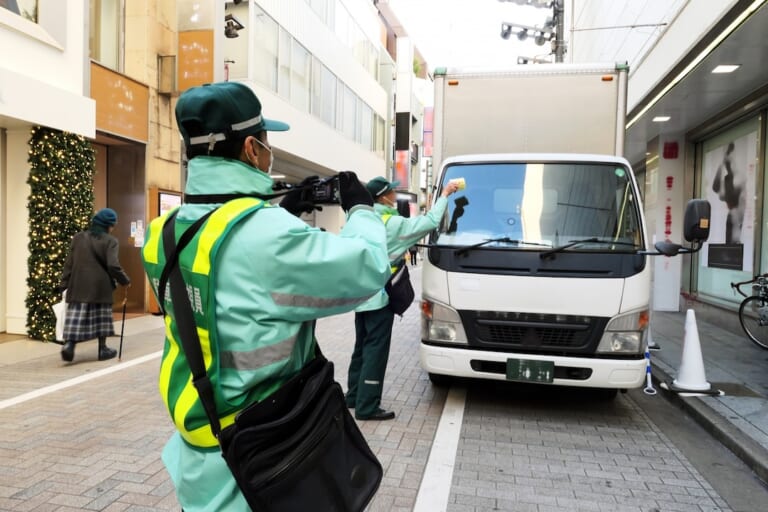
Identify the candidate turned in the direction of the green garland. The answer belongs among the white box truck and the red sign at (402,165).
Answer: the red sign

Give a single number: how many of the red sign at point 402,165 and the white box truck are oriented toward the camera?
2

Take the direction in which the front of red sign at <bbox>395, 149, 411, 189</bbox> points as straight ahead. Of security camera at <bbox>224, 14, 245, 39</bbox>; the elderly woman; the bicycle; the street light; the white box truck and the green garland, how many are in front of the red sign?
6

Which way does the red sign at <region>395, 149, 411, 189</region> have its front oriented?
toward the camera

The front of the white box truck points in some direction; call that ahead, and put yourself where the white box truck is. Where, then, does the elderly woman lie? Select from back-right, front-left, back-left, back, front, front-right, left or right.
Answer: right

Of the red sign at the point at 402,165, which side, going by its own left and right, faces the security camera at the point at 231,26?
front

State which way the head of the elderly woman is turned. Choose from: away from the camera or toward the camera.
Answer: away from the camera

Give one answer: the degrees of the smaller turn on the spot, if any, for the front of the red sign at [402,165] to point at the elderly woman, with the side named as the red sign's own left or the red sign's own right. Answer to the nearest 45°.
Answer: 0° — it already faces them

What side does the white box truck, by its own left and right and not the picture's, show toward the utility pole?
back

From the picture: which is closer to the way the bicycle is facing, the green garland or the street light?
the green garland

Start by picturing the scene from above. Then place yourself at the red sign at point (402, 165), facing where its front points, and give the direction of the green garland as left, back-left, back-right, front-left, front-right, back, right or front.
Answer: front

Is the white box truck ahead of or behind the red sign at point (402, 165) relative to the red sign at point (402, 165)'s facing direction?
ahead

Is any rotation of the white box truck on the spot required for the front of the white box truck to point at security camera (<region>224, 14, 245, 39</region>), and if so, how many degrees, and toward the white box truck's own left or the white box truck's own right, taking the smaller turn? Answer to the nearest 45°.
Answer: approximately 135° to the white box truck's own right

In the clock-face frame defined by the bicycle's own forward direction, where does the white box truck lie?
The white box truck is roughly at 11 o'clock from the bicycle.
